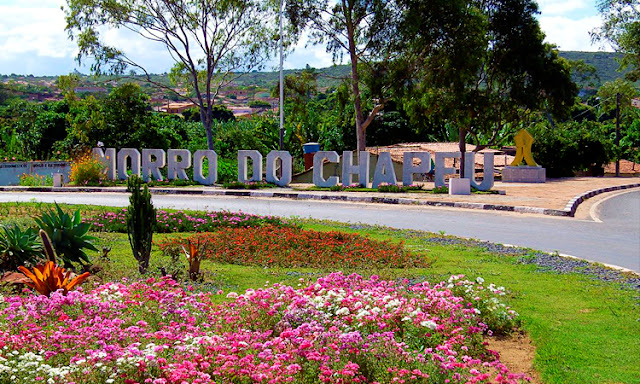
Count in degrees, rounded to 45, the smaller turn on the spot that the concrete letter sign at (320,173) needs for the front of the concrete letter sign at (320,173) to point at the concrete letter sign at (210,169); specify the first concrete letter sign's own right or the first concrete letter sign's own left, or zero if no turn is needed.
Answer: approximately 90° to the first concrete letter sign's own right

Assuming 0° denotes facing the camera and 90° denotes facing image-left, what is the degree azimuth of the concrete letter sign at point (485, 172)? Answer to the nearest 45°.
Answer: approximately 0°

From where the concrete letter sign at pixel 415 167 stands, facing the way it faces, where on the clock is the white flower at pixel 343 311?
The white flower is roughly at 12 o'clock from the concrete letter sign.

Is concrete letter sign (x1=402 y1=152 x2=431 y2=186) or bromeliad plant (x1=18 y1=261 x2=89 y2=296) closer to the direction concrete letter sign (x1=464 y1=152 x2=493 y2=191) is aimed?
the bromeliad plant

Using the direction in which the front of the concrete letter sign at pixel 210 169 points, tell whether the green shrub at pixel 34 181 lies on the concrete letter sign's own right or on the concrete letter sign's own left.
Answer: on the concrete letter sign's own right

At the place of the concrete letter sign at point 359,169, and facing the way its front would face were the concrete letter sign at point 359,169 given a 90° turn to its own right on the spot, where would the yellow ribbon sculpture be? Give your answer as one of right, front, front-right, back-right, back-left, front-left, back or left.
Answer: back-right

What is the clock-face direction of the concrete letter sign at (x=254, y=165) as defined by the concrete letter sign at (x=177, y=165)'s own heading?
the concrete letter sign at (x=254, y=165) is roughly at 10 o'clock from the concrete letter sign at (x=177, y=165).

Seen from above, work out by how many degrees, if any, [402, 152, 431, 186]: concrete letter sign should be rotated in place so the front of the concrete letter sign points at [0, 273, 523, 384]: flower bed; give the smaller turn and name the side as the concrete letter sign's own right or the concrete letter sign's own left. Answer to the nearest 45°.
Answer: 0° — it already faces it

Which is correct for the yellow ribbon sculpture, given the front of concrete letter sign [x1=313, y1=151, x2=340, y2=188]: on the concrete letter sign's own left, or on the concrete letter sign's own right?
on the concrete letter sign's own left

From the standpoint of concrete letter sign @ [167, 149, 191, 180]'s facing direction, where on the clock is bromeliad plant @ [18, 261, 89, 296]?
The bromeliad plant is roughly at 12 o'clock from the concrete letter sign.
